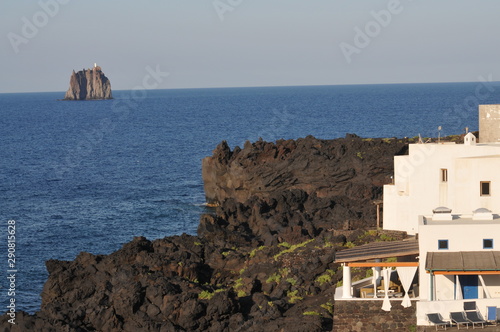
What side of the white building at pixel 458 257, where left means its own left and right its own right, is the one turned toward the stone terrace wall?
right

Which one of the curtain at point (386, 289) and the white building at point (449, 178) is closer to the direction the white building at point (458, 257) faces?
the curtain

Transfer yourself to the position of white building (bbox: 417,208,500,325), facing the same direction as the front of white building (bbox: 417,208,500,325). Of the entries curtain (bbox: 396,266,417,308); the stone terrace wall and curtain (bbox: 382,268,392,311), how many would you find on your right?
3

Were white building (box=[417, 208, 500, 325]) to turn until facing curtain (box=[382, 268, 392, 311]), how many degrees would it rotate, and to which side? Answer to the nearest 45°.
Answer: approximately 90° to its right

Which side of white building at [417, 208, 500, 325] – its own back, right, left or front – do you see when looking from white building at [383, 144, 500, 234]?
back

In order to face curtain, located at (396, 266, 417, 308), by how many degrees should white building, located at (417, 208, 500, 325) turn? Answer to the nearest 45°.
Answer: approximately 90° to its right

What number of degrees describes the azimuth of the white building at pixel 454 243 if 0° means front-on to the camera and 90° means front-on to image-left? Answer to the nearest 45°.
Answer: approximately 0°
